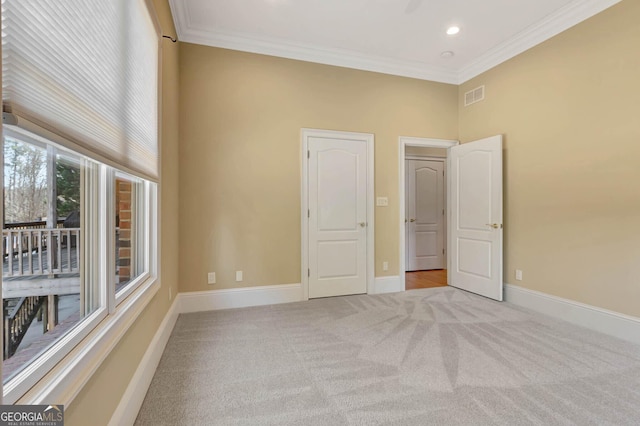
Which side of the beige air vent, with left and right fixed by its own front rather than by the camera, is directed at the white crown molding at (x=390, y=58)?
front

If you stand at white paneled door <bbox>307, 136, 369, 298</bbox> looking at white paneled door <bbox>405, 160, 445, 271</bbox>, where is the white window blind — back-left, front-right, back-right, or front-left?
back-right

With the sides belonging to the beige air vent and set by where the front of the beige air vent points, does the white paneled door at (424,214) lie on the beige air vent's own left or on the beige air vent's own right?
on the beige air vent's own right

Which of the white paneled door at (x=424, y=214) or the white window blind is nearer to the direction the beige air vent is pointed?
the white window blind

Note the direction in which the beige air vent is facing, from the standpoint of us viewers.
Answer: facing the viewer and to the left of the viewer

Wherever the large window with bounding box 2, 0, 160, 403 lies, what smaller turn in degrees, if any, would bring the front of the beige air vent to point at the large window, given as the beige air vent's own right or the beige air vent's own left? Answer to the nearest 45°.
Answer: approximately 45° to the beige air vent's own left

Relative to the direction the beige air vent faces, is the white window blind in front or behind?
in front

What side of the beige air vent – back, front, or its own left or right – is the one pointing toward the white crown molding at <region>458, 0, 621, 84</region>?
left

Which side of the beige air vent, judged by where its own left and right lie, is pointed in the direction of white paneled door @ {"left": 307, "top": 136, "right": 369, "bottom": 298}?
front
